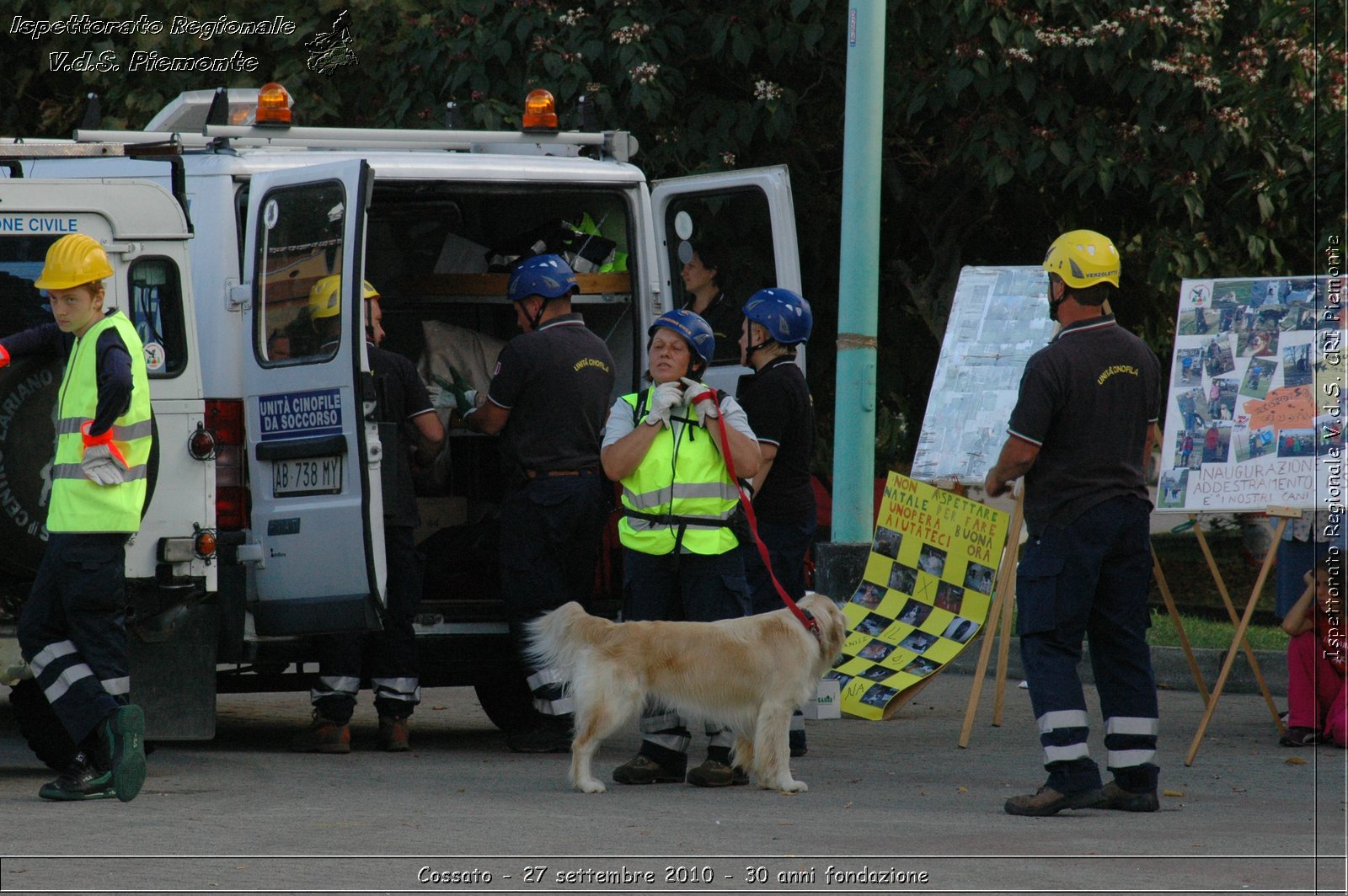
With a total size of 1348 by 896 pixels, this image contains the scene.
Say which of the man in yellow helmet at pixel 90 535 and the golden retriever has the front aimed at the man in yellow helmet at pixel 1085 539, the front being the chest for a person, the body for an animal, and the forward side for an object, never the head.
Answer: the golden retriever

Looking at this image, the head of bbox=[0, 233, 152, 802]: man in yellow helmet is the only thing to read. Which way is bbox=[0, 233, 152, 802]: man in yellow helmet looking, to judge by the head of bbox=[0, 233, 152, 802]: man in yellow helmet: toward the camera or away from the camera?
toward the camera

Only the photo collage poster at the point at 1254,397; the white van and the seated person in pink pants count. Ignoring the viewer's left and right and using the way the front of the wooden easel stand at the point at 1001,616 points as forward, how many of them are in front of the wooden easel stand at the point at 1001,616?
1

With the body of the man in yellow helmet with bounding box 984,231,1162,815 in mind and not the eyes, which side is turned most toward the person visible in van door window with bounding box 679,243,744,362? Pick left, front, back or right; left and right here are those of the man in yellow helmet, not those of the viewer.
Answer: front

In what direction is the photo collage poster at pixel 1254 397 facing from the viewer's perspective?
toward the camera

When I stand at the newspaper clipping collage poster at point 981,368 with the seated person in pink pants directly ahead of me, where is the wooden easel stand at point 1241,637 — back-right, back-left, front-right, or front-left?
front-right

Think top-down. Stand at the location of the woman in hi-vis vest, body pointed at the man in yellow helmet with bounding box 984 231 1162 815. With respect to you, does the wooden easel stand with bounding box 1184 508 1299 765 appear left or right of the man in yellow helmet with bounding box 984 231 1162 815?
left

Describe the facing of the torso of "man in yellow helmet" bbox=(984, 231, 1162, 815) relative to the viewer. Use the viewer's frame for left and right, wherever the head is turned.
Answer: facing away from the viewer and to the left of the viewer

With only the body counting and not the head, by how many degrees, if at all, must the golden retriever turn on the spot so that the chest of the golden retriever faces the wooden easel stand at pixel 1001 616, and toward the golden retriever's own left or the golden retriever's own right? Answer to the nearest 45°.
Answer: approximately 45° to the golden retriever's own left

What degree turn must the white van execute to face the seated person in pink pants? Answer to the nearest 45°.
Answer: approximately 135° to its right

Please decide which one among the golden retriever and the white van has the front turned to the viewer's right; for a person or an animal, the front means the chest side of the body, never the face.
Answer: the golden retriever

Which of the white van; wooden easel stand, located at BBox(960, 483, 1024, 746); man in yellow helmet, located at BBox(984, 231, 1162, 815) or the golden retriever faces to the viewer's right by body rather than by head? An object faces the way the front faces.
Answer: the golden retriever

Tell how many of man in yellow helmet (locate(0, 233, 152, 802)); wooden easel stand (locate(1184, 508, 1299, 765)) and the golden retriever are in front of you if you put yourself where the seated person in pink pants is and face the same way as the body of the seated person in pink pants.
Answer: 3

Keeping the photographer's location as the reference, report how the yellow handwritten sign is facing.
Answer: facing the viewer

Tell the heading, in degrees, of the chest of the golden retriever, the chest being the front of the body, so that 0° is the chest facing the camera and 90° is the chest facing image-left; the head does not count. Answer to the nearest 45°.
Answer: approximately 270°
